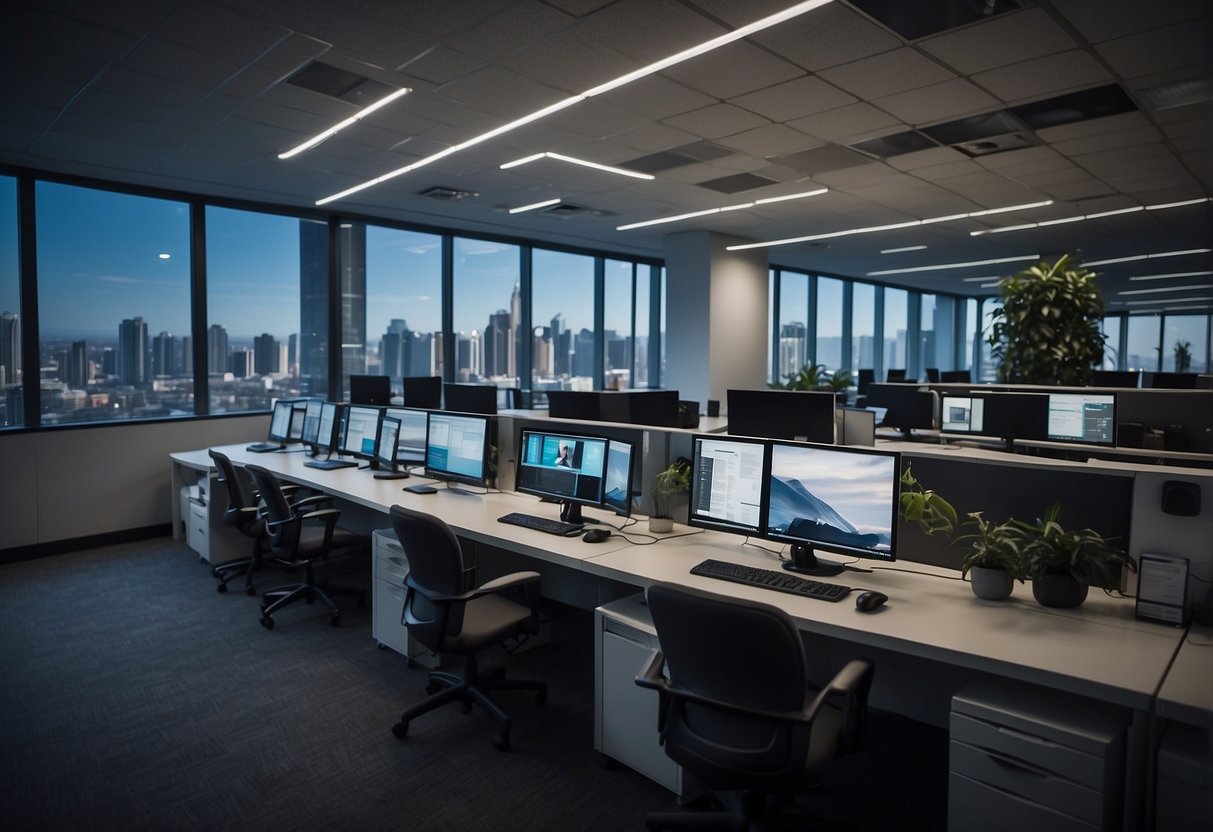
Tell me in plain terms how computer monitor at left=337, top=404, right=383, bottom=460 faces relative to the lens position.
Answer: facing the viewer and to the left of the viewer

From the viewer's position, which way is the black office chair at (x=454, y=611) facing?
facing away from the viewer and to the right of the viewer

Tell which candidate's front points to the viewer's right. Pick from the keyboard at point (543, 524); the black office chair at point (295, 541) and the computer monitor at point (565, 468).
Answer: the black office chair

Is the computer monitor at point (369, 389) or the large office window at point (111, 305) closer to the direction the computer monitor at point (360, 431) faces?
the large office window

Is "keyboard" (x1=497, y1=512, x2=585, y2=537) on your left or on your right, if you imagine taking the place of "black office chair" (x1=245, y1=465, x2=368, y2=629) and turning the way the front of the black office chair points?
on your right

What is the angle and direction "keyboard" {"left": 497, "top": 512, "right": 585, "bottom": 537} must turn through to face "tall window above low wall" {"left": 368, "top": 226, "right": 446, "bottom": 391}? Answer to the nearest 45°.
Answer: approximately 135° to its right

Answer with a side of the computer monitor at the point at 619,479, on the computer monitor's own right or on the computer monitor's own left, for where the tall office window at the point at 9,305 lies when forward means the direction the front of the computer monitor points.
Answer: on the computer monitor's own right

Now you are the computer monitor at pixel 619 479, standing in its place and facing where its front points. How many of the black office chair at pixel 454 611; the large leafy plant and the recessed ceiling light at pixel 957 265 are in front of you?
1

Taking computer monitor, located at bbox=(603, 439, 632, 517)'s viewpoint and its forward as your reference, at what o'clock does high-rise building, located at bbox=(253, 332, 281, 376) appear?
The high-rise building is roughly at 3 o'clock from the computer monitor.

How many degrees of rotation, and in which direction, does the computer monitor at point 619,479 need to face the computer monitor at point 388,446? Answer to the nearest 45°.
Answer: approximately 90° to its right

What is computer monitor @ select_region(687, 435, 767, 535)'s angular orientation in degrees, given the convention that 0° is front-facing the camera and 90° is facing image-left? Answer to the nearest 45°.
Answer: approximately 45°

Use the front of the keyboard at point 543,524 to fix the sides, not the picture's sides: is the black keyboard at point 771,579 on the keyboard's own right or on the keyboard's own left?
on the keyboard's own left

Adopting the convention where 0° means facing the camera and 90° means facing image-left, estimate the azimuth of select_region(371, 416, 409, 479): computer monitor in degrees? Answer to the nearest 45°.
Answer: approximately 45°

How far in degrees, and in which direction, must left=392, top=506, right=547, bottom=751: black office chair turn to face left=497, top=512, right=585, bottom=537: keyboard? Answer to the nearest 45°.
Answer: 0° — it already faces it

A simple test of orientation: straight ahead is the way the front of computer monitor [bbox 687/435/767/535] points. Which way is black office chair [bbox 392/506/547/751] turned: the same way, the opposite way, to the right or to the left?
the opposite way

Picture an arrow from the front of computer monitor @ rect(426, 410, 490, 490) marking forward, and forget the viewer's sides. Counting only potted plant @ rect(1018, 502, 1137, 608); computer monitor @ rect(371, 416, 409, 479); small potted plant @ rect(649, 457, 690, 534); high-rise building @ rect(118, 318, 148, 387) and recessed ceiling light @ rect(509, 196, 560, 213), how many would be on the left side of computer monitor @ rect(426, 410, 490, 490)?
2
